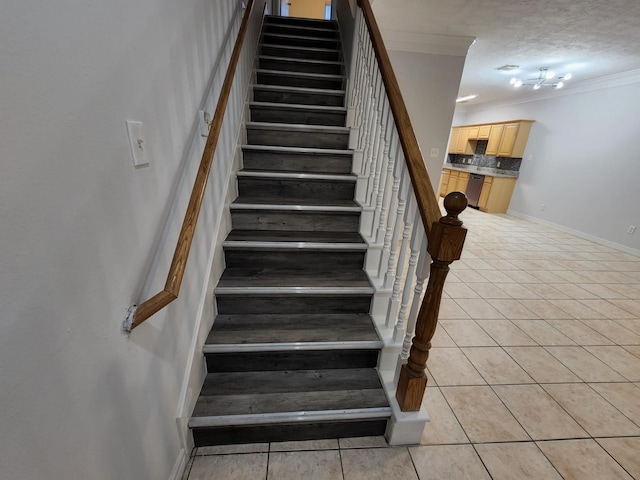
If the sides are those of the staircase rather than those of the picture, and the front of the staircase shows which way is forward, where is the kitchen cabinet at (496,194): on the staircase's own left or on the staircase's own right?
on the staircase's own left

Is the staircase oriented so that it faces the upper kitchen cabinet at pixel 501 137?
no

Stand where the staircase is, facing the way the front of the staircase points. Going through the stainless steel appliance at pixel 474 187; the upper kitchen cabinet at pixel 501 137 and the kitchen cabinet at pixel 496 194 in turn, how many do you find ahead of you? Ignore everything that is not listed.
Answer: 0

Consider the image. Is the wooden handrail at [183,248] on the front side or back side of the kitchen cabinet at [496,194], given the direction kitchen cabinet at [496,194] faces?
on the front side

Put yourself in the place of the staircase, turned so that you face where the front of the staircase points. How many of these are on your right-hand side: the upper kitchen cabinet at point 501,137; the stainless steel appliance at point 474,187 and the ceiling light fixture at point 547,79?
0

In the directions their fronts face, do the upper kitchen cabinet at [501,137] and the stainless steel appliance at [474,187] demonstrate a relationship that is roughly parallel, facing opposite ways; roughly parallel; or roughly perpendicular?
roughly parallel

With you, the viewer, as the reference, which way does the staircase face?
facing the viewer

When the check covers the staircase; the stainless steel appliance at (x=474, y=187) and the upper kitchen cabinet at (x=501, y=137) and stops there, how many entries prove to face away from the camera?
0

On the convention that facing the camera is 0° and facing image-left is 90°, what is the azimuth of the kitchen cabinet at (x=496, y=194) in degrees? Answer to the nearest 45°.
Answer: approximately 45°

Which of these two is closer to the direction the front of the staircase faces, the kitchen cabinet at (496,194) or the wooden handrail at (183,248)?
the wooden handrail

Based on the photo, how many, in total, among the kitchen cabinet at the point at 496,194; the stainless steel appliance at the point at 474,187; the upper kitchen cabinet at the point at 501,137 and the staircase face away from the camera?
0

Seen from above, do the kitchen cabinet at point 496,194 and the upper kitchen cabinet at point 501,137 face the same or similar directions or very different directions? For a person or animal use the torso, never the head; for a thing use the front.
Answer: same or similar directions

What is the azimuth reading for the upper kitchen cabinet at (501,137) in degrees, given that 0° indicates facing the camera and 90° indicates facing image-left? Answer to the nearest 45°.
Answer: approximately 45°
